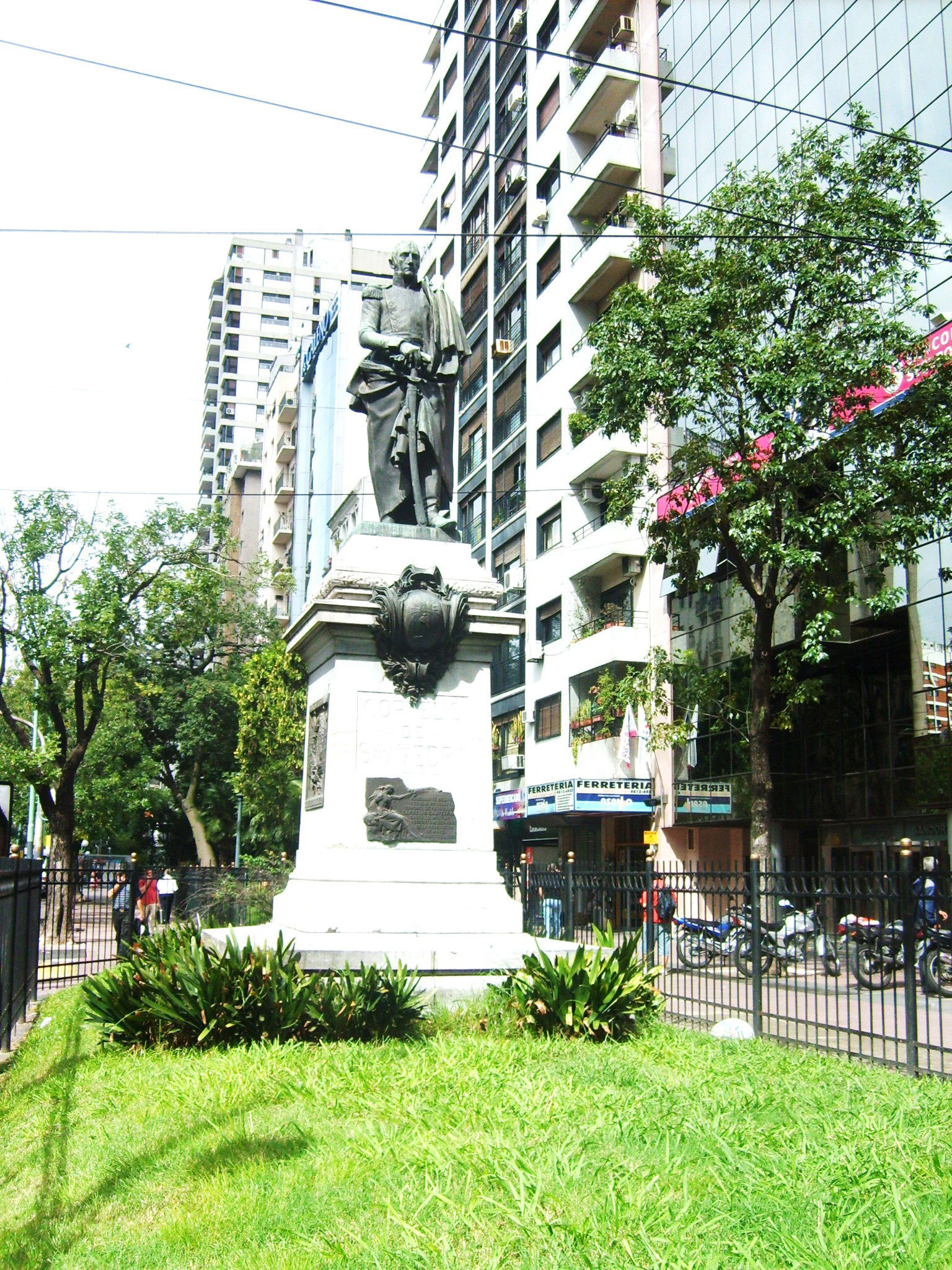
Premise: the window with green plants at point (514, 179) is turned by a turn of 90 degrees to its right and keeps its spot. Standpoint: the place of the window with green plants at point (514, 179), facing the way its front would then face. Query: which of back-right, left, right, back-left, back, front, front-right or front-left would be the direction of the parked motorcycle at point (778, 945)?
back-left

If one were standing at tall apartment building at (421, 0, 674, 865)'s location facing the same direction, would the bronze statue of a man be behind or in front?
in front

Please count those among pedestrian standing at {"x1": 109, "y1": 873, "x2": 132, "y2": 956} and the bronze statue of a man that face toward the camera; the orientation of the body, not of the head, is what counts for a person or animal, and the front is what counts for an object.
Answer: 2

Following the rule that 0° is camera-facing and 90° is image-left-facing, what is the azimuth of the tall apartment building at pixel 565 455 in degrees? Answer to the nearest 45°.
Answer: approximately 45°

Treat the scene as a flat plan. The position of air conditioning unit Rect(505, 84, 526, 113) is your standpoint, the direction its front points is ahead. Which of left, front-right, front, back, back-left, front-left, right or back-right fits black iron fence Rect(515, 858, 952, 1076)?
front-left

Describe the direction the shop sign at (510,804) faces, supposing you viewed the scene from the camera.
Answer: facing the viewer and to the left of the viewer

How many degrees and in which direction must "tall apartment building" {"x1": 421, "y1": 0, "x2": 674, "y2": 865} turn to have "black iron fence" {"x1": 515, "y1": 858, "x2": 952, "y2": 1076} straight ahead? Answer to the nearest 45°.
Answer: approximately 45° to its left

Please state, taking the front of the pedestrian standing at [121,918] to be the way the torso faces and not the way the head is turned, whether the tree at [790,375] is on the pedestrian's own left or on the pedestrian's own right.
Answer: on the pedestrian's own left

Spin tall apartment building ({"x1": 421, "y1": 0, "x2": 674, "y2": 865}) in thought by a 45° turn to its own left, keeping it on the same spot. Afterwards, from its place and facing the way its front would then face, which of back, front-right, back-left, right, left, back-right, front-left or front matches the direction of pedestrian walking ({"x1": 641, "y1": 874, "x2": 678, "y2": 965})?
front

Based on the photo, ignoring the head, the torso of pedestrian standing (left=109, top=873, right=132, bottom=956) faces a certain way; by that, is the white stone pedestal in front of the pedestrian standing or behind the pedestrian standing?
in front

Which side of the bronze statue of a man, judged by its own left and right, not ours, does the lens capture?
front
